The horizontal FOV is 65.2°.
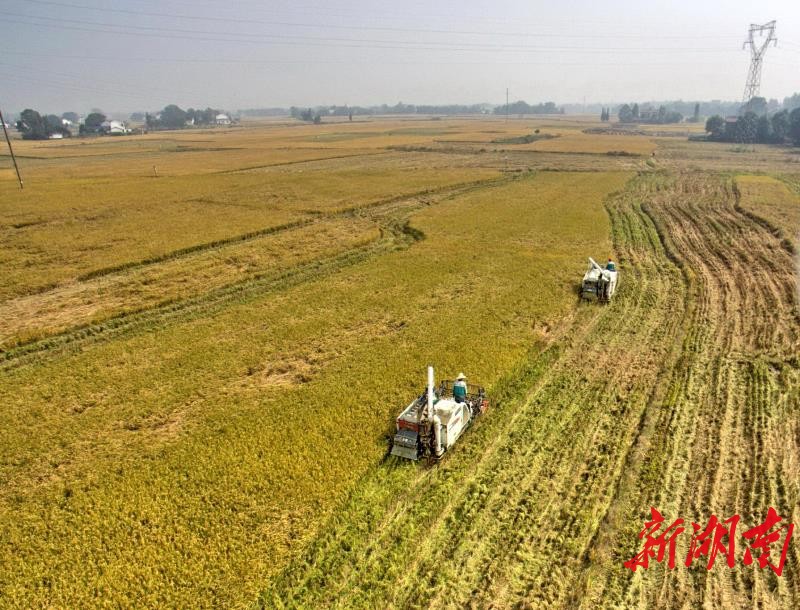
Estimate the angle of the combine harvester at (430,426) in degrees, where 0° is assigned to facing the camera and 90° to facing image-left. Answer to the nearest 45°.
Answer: approximately 225°

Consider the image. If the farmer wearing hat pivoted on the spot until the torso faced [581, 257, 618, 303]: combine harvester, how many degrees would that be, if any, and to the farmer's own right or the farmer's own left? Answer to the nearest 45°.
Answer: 0° — they already face it

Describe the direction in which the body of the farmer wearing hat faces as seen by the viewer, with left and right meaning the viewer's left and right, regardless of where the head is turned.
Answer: facing away from the viewer and to the right of the viewer
